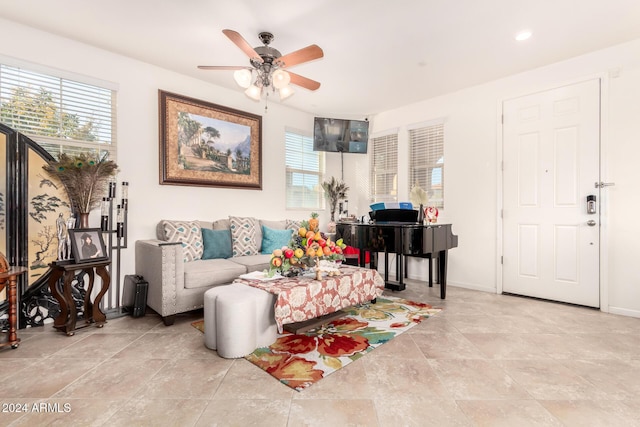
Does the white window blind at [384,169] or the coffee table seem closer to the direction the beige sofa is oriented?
the coffee table

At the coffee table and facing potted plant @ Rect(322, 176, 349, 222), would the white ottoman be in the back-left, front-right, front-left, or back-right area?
back-left

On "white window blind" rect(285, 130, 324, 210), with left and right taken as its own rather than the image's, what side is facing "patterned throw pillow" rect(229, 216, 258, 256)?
right

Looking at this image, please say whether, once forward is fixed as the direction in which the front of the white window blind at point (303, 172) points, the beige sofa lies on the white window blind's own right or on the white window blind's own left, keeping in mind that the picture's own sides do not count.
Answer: on the white window blind's own right

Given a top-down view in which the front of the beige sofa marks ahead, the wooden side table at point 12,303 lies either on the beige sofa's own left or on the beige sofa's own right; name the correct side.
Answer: on the beige sofa's own right

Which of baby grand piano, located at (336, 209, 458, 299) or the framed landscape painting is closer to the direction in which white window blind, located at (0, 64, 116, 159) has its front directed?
the baby grand piano

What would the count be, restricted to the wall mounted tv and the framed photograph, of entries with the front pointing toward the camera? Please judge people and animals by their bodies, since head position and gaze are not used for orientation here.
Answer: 2

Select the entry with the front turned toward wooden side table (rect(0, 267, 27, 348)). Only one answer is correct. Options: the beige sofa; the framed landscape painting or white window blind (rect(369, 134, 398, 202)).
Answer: the white window blind
